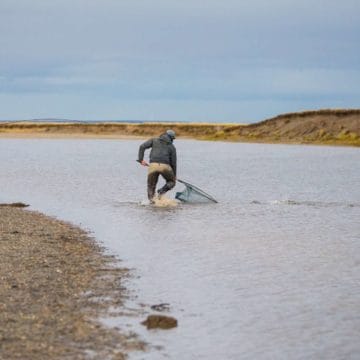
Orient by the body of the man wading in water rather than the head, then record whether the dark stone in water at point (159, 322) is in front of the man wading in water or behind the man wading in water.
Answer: behind

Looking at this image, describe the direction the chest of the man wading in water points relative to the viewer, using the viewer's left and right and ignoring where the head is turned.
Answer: facing away from the viewer and to the right of the viewer

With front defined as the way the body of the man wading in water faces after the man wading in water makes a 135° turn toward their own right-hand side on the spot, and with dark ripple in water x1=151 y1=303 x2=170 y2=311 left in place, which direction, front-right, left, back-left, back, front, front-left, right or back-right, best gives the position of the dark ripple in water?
front
